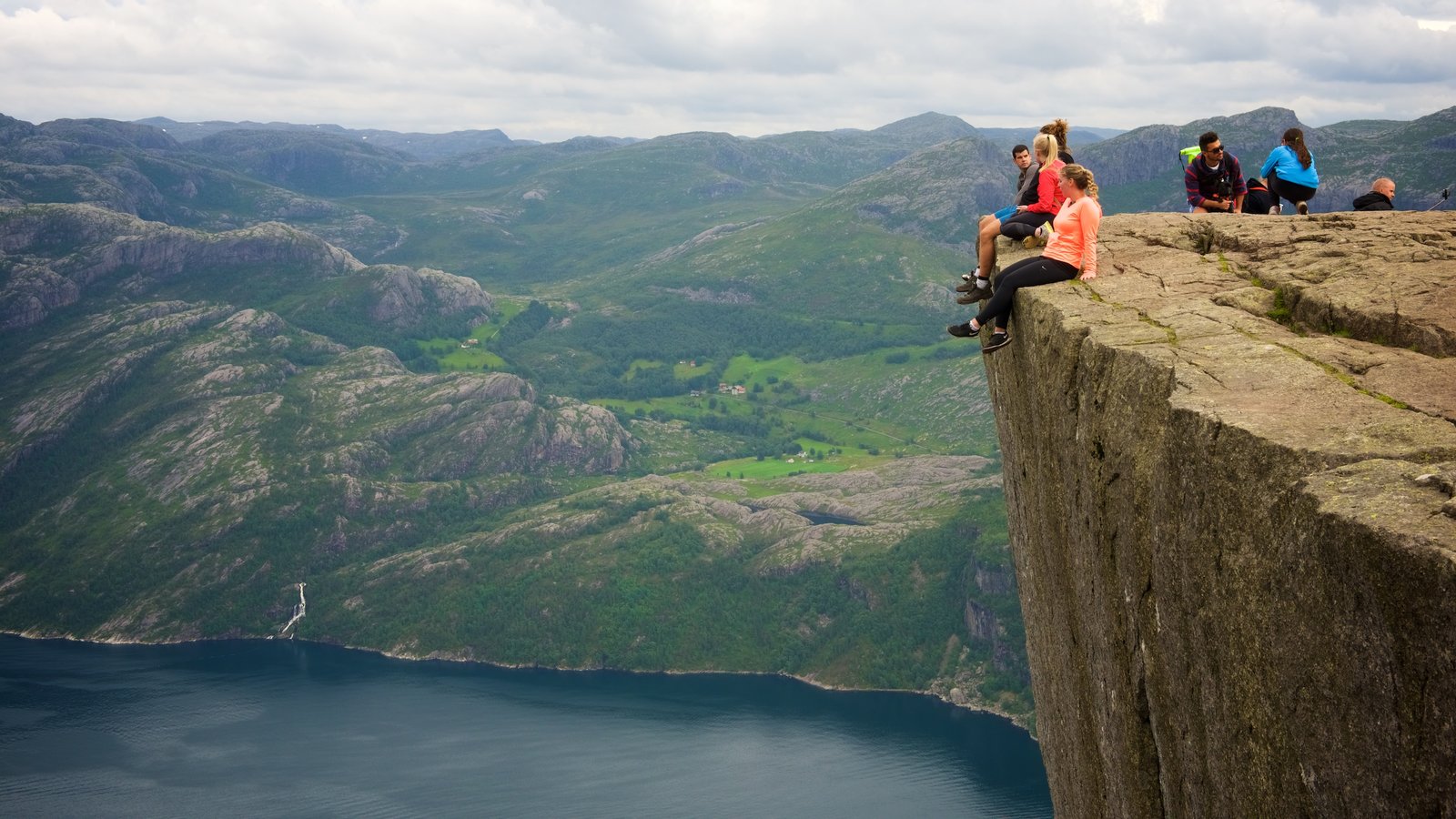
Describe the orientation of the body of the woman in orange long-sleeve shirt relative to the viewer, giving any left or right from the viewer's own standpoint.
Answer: facing to the left of the viewer

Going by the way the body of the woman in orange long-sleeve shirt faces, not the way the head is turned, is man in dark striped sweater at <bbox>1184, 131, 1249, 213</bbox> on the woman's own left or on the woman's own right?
on the woman's own right

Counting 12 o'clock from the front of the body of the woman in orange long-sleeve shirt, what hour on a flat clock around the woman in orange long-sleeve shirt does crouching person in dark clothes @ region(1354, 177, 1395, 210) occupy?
The crouching person in dark clothes is roughly at 4 o'clock from the woman in orange long-sleeve shirt.
